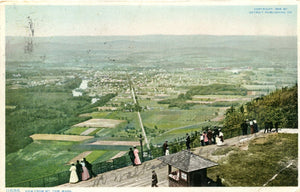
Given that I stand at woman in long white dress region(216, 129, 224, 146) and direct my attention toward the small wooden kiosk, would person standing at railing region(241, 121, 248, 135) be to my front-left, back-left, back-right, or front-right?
back-left

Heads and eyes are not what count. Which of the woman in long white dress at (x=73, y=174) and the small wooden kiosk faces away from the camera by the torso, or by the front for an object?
the woman in long white dress

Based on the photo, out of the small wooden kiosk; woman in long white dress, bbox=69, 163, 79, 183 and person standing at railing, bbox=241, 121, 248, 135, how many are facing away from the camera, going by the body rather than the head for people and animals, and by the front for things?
2

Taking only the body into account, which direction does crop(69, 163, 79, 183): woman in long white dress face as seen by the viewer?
away from the camera

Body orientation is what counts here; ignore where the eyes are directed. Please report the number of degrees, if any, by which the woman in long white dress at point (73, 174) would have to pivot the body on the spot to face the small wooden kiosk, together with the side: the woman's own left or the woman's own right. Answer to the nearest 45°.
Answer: approximately 135° to the woman's own right

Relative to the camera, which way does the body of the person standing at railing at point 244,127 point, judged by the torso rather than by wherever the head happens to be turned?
away from the camera
